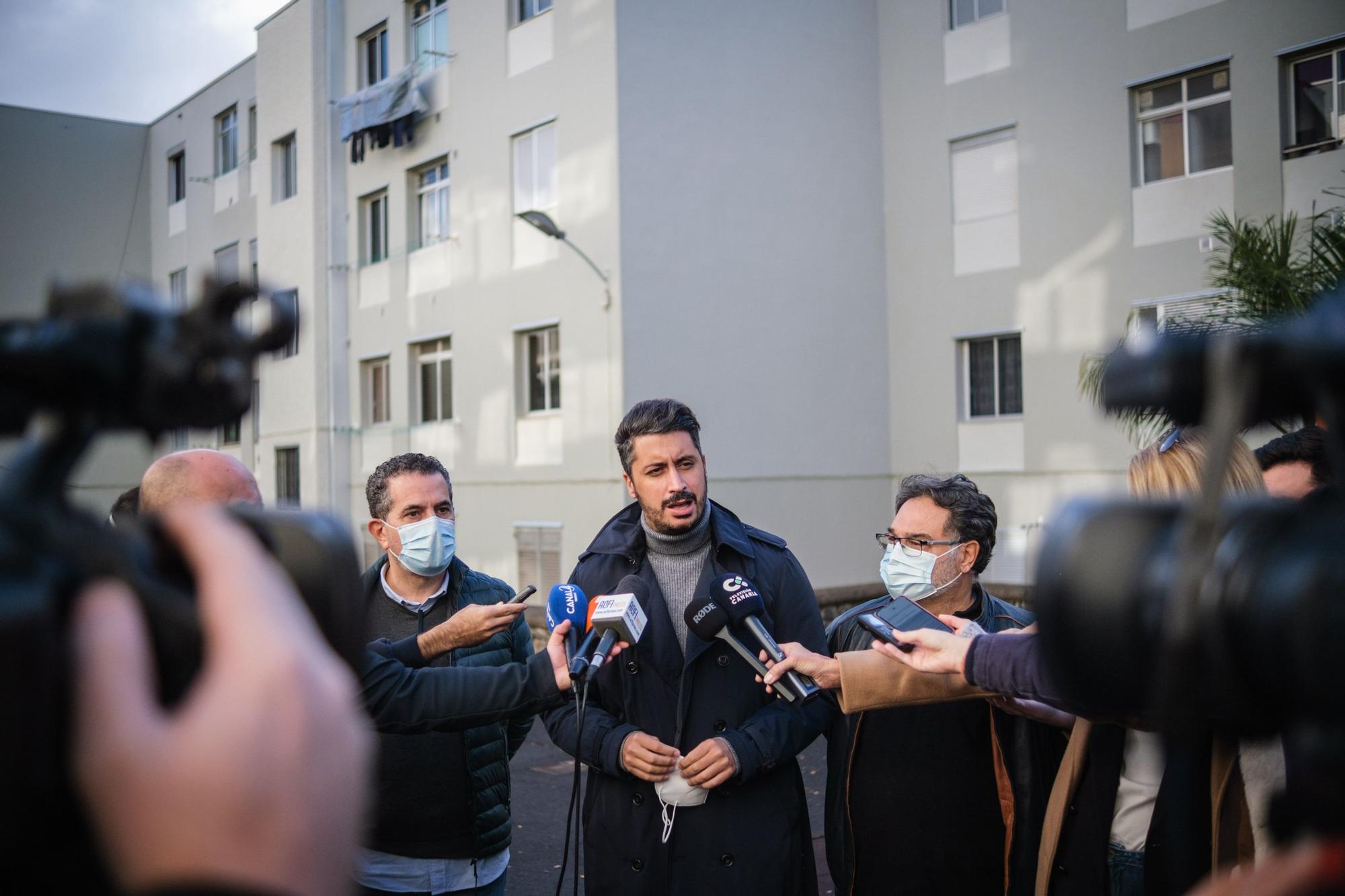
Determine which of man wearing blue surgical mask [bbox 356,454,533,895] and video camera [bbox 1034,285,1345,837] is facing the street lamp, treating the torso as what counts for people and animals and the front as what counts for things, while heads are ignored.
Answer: the video camera

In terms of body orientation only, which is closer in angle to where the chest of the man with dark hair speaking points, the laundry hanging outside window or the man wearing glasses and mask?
the man wearing glasses and mask

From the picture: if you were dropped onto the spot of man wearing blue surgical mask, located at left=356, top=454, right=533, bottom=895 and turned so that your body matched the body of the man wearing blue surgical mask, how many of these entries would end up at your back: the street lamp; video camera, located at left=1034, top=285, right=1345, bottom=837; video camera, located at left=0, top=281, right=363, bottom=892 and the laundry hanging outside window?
2

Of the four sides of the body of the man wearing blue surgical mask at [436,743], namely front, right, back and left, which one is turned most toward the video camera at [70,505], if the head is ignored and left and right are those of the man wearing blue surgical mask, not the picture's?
front

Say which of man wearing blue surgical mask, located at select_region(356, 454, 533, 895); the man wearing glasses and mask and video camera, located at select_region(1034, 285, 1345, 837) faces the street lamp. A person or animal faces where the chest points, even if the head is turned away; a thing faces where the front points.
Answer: the video camera

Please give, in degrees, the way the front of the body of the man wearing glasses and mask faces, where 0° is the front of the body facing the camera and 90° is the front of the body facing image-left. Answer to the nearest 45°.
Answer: approximately 45°

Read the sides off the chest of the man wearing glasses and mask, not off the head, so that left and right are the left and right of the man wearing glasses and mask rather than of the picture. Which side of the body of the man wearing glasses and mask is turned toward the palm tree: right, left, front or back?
back

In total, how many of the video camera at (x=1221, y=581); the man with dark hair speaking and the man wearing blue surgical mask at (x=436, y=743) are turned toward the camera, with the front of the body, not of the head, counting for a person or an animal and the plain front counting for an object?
2

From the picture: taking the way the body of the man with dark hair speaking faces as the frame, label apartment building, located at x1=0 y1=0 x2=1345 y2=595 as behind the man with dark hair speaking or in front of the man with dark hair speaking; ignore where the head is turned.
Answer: behind

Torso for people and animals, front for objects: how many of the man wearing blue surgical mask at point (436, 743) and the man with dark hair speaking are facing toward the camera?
2

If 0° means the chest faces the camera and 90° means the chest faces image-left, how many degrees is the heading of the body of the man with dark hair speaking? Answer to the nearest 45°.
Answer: approximately 0°

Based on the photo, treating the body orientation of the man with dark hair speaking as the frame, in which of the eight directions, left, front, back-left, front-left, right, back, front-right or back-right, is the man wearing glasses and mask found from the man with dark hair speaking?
left

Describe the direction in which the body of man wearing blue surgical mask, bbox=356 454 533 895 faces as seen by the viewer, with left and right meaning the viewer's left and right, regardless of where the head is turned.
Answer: facing the viewer

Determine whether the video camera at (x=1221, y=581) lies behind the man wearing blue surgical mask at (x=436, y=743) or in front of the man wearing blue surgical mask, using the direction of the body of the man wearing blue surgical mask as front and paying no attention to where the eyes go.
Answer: in front

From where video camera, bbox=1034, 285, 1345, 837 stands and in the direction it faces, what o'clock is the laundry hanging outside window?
The laundry hanging outside window is roughly at 12 o'clock from the video camera.

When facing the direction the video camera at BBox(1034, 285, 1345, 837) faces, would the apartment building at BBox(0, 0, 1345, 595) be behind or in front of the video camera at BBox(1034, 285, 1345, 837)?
in front
